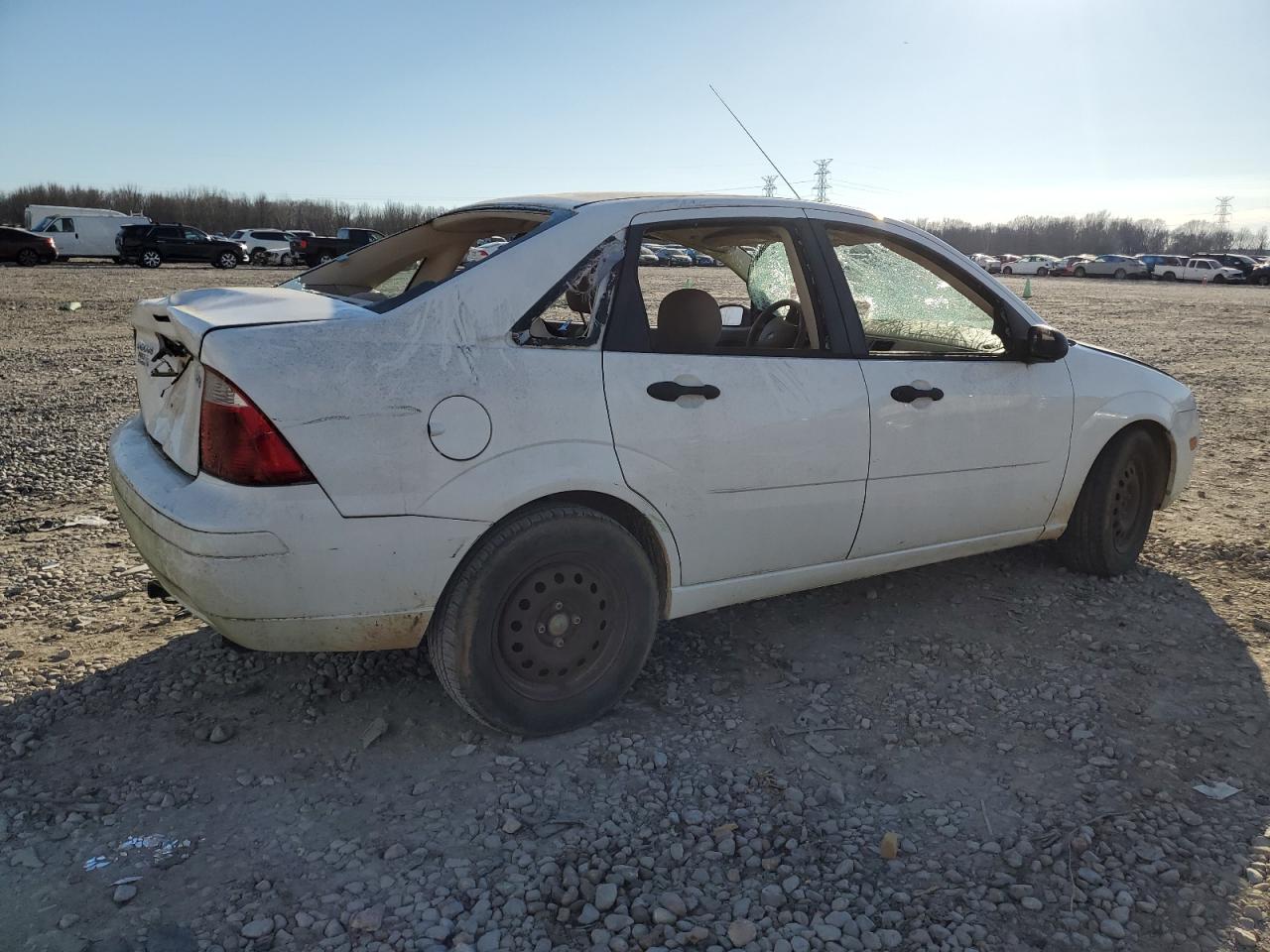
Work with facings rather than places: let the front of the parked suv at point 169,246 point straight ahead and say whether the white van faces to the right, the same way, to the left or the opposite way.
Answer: the opposite way

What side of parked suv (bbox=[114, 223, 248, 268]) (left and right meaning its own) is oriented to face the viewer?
right

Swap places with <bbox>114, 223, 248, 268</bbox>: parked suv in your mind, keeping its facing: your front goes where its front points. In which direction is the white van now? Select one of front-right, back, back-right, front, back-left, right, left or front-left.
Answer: back-left

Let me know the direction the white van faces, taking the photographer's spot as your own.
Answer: facing to the left of the viewer

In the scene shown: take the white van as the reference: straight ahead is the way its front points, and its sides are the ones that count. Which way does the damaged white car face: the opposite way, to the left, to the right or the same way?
the opposite way

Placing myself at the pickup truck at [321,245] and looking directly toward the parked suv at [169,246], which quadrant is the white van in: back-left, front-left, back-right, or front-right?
front-right

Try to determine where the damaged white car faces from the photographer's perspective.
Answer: facing away from the viewer and to the right of the viewer

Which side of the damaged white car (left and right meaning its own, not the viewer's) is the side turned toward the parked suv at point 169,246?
left

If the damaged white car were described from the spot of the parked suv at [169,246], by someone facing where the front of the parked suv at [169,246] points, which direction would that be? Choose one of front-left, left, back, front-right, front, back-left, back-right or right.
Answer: right

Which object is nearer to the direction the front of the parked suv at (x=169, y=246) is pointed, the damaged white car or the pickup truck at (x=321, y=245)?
the pickup truck
